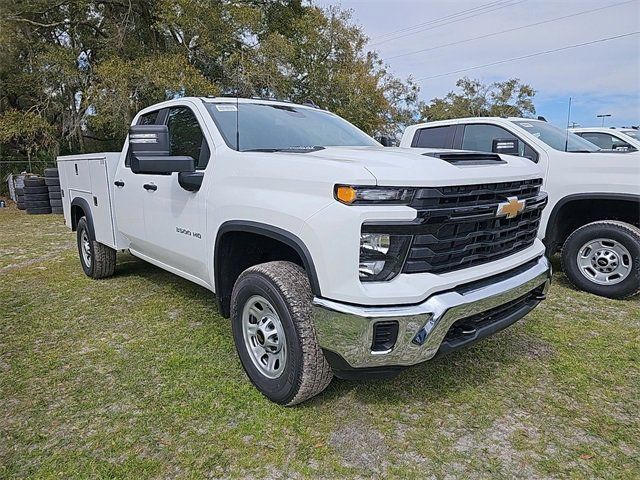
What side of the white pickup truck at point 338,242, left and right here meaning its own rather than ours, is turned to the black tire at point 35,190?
back

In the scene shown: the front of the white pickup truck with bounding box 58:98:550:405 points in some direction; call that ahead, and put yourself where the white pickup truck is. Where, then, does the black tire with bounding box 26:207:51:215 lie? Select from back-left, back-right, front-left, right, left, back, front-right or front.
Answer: back

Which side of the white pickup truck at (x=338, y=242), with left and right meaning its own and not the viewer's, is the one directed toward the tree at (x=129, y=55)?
back

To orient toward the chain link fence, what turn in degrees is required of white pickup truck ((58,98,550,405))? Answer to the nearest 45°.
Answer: approximately 180°

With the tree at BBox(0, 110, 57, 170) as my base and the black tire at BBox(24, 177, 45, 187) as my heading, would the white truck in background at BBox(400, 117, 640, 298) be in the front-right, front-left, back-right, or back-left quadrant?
front-left

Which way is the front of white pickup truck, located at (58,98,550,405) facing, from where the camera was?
facing the viewer and to the right of the viewer

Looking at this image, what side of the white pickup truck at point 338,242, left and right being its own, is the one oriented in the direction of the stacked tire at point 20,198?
back

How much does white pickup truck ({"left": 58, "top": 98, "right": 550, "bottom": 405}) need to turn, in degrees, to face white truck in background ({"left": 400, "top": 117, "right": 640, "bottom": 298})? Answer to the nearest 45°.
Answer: approximately 90° to its left

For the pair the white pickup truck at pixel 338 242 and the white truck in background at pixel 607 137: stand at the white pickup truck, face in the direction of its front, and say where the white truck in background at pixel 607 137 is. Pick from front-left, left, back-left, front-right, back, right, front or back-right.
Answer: left

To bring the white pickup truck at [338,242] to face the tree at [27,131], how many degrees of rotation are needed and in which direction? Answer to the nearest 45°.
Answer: approximately 180°

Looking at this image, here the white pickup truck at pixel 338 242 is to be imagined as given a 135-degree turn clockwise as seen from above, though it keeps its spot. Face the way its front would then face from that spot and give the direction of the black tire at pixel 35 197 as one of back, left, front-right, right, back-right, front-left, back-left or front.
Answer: front-right

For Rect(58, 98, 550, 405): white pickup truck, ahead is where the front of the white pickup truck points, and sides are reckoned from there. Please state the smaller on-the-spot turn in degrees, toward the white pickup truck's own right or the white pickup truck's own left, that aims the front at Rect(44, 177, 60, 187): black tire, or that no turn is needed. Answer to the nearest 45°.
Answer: approximately 180°

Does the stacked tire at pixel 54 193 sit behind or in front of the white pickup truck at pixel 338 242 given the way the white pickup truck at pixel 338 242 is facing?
behind
